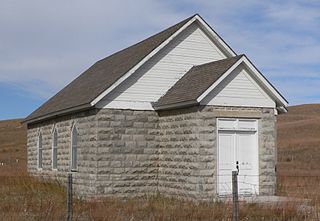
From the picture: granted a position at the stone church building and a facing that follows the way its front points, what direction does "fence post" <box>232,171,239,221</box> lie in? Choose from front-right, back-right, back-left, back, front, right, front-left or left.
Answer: front-right

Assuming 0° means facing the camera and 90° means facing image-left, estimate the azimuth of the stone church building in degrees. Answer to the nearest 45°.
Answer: approximately 315°
